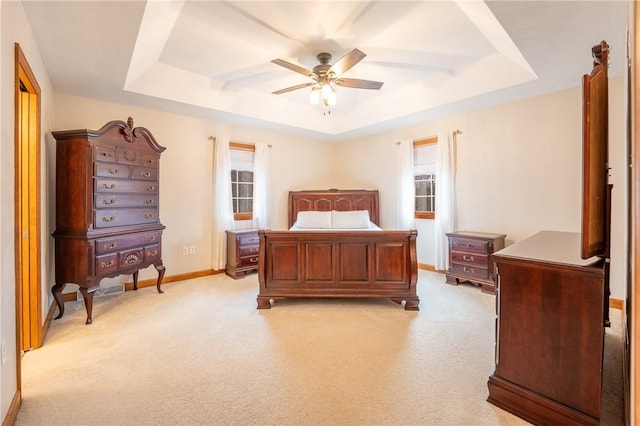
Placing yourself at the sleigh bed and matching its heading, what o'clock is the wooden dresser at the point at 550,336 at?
The wooden dresser is roughly at 11 o'clock from the sleigh bed.

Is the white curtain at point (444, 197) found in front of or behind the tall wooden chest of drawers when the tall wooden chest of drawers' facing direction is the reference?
in front

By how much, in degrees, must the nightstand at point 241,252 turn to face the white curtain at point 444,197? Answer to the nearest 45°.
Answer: approximately 45° to its left

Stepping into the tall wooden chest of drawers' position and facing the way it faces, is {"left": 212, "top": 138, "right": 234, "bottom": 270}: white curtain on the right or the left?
on its left

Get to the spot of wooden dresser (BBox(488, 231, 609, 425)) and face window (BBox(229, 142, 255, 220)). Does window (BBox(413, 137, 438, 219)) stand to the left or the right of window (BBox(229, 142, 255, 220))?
right

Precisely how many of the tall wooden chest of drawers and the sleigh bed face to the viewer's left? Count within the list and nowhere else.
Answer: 0

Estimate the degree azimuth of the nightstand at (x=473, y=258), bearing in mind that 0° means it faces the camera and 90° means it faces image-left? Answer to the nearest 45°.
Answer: approximately 45°

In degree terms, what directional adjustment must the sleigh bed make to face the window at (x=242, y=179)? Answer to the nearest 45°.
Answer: approximately 135° to its right

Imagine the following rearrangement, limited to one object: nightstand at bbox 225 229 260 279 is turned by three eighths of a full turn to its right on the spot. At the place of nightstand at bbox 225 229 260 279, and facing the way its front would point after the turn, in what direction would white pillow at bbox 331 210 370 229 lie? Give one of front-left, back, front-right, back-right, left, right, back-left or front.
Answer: back

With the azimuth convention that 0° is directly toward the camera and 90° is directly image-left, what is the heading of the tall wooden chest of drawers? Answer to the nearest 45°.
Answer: approximately 315°

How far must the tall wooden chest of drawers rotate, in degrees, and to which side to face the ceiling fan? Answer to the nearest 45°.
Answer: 0° — it already faces it
